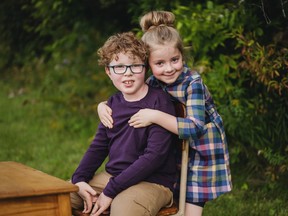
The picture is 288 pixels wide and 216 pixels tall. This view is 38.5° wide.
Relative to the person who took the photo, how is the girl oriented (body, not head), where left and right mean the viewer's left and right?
facing the viewer and to the left of the viewer

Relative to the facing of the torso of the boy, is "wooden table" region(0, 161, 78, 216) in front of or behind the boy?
in front

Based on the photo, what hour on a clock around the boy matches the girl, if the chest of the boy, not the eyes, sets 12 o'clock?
The girl is roughly at 7 o'clock from the boy.

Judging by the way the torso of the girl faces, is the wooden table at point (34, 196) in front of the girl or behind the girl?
in front

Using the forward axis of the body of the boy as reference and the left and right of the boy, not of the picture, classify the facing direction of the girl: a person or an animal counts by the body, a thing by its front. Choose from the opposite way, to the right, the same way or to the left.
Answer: the same way

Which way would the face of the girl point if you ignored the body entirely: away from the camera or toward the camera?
toward the camera

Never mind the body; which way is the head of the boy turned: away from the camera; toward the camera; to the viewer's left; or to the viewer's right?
toward the camera

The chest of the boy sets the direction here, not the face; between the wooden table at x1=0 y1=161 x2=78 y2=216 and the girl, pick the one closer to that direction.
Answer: the wooden table

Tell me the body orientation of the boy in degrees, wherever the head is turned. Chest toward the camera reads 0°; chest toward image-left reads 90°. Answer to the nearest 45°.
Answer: approximately 45°
